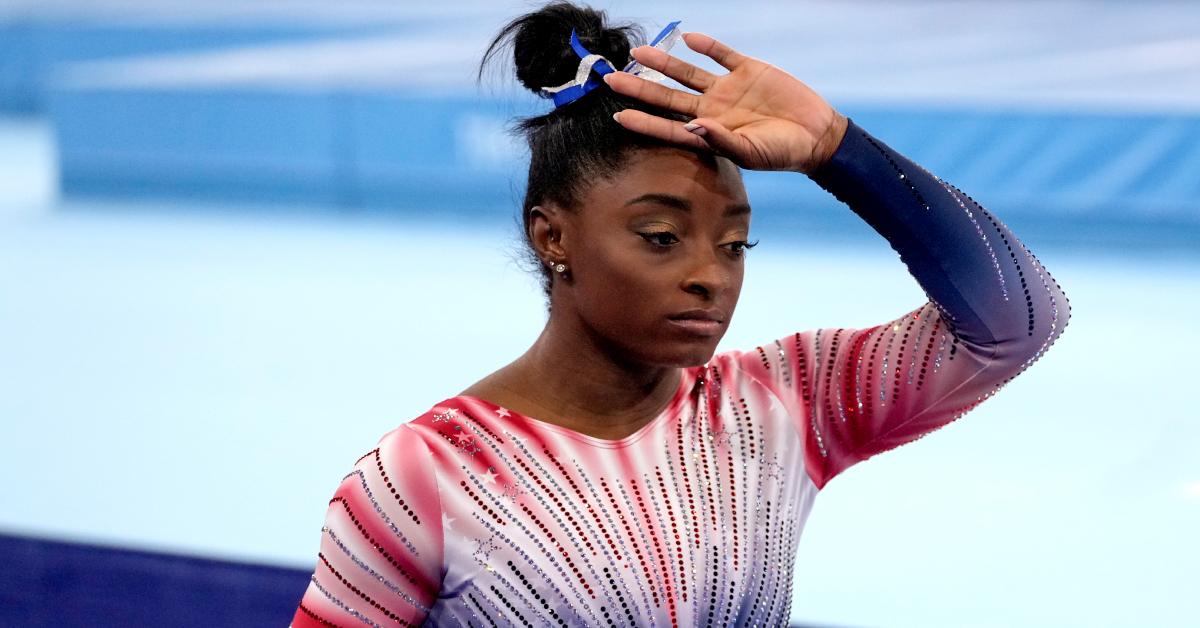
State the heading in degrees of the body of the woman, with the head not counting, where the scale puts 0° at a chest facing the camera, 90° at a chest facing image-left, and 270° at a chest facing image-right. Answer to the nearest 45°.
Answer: approximately 315°

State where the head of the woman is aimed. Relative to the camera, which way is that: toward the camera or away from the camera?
toward the camera
